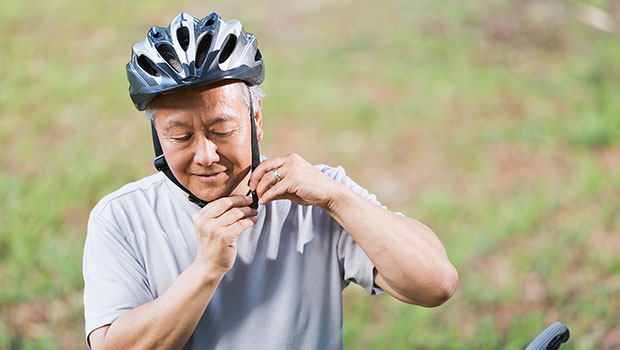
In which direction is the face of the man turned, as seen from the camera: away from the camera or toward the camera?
toward the camera

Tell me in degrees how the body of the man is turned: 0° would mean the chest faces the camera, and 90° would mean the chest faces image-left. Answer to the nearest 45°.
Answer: approximately 0°
